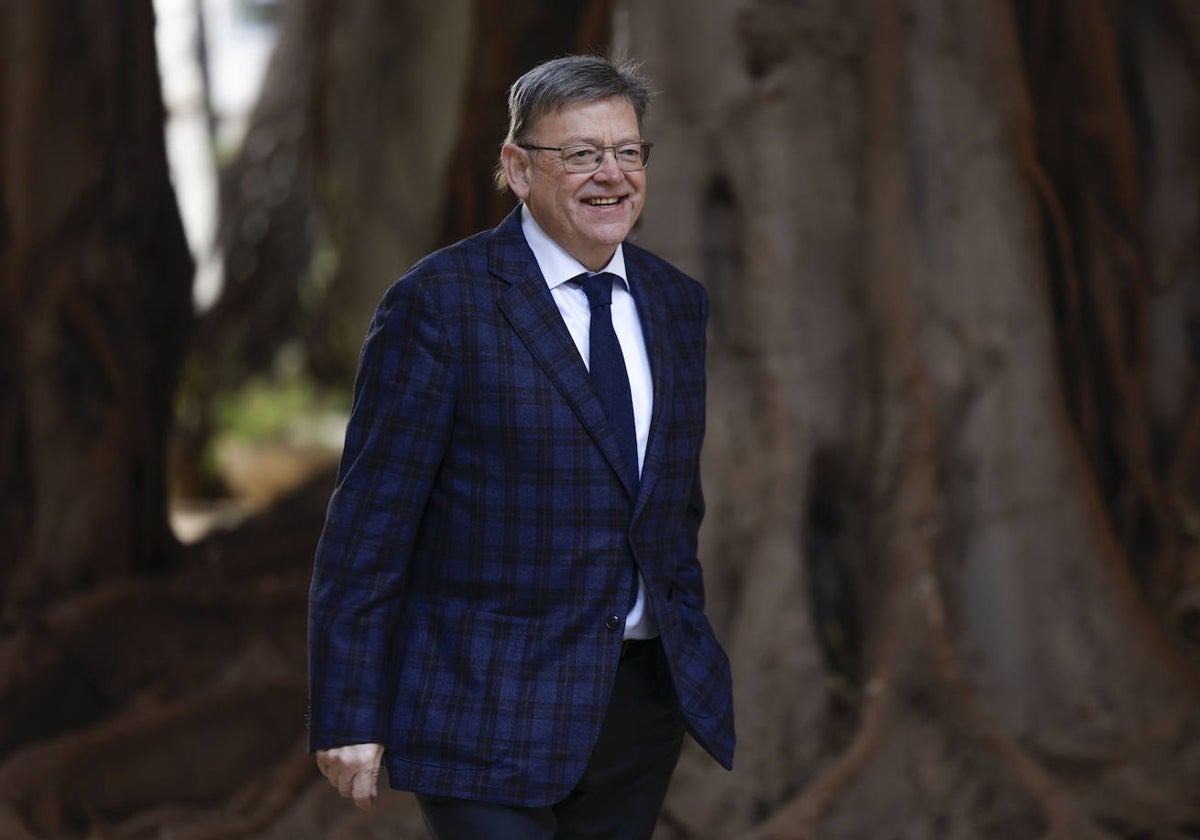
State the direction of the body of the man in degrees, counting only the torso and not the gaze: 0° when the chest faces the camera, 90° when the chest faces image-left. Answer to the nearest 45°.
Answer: approximately 315°

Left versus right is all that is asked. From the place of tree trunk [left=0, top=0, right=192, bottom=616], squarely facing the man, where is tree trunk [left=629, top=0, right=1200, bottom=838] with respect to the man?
left

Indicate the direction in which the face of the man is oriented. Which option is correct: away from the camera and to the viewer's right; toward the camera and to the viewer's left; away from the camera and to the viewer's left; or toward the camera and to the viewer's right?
toward the camera and to the viewer's right

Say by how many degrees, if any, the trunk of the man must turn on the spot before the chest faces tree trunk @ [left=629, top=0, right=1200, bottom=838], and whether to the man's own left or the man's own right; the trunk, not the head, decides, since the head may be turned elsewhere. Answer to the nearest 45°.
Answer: approximately 90° to the man's own left

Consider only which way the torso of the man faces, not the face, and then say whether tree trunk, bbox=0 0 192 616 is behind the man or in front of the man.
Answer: behind
